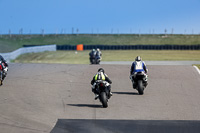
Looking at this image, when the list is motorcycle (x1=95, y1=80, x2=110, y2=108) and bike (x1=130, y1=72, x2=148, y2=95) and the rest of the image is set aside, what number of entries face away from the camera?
2

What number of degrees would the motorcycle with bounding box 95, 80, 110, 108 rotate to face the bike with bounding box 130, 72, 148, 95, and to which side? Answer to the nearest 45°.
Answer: approximately 45° to its right

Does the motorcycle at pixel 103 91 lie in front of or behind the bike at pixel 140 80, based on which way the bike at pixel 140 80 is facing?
behind

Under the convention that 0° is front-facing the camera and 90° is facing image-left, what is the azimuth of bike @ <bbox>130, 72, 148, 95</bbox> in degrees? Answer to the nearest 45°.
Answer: approximately 180°

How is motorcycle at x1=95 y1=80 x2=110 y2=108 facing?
away from the camera
